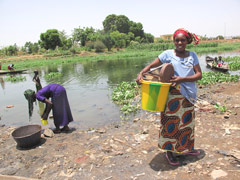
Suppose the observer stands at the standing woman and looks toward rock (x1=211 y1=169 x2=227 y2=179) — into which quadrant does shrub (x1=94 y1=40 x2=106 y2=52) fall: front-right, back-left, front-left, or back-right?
back-left

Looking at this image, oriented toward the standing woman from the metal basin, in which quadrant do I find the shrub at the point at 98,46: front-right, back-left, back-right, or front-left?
back-left

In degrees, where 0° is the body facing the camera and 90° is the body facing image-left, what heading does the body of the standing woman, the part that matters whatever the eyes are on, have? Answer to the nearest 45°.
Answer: approximately 0°

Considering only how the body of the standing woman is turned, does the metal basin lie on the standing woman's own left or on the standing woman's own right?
on the standing woman's own right

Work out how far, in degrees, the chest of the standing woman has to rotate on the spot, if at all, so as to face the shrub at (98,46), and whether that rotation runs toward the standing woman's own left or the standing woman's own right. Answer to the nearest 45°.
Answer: approximately 180°
